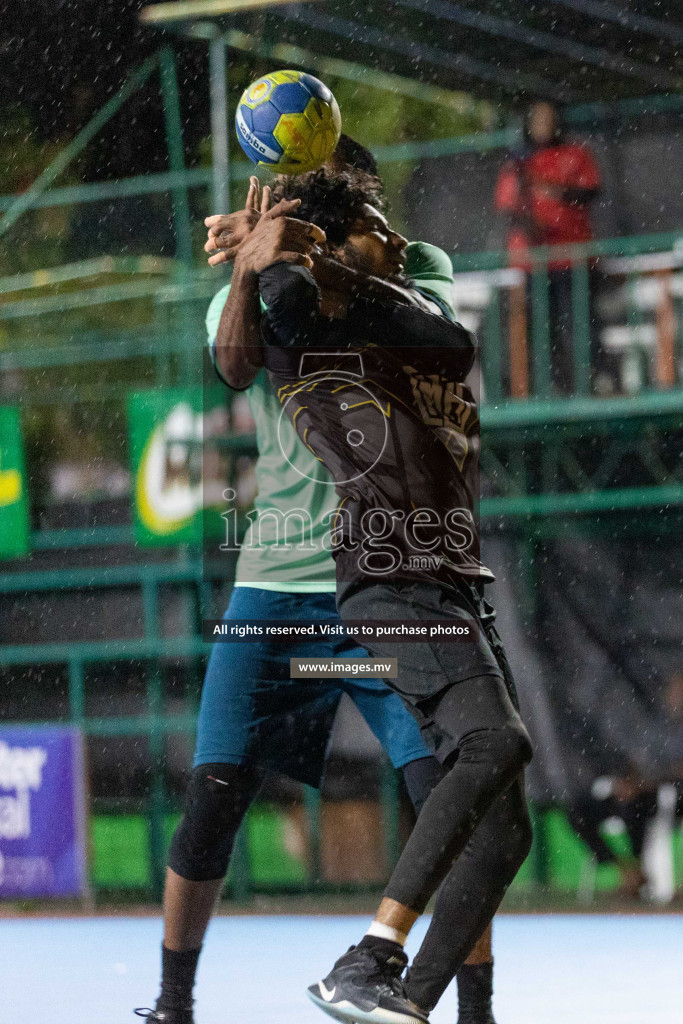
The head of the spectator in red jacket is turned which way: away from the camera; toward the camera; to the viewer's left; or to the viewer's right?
toward the camera

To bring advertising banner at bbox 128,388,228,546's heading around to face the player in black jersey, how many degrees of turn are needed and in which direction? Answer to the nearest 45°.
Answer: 0° — it already faces them

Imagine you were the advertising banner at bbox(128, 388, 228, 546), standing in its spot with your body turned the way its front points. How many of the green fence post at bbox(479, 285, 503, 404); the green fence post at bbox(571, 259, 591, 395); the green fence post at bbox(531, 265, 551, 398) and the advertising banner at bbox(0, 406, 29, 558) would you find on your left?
3

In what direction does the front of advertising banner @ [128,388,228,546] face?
toward the camera

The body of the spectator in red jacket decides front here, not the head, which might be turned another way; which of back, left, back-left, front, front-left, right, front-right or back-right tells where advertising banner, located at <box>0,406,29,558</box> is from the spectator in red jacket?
right

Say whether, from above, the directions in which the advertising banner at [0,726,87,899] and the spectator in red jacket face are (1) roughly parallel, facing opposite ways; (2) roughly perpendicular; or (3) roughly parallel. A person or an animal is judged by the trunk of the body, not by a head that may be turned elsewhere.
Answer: roughly parallel

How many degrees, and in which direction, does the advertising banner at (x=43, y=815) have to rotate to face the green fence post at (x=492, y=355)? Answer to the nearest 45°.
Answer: approximately 90° to its left

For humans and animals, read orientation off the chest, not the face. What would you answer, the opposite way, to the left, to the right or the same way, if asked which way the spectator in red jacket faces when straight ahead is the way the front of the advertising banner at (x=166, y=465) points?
the same way

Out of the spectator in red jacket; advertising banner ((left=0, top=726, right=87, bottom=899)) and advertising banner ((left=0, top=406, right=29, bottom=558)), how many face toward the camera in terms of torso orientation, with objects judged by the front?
3

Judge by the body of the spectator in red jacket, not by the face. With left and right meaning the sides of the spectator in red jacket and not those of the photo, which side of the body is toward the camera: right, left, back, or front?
front

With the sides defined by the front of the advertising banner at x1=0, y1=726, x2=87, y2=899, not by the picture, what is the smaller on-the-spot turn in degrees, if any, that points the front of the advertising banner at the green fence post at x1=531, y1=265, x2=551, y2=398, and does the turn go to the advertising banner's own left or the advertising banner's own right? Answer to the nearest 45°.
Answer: approximately 90° to the advertising banner's own left

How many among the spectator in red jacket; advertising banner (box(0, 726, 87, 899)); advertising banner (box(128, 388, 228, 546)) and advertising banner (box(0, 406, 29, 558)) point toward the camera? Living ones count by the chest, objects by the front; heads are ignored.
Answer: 4

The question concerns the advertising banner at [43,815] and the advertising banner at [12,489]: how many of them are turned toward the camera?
2

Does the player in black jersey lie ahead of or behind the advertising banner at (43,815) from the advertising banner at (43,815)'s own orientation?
ahead

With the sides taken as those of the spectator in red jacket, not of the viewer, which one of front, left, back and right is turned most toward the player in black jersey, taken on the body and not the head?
front

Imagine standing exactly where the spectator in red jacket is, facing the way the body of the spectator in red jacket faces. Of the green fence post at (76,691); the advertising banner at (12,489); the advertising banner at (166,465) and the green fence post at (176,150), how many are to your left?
0

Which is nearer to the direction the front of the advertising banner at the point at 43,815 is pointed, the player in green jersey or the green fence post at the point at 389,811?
the player in green jersey

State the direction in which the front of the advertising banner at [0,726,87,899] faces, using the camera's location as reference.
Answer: facing the viewer
